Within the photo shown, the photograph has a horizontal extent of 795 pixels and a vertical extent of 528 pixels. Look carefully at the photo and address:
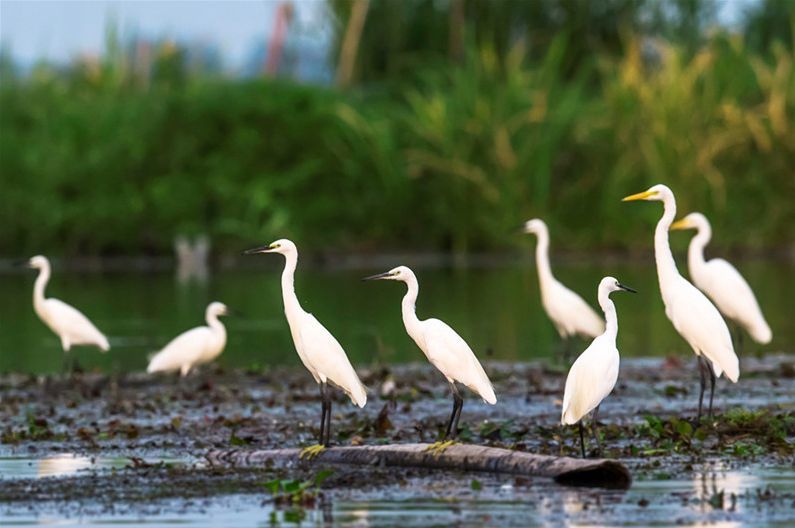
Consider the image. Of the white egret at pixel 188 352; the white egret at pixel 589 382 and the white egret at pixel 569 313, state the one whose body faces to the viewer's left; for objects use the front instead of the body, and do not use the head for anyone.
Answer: the white egret at pixel 569 313

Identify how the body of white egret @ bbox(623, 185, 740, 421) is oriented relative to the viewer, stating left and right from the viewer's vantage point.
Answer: facing to the left of the viewer

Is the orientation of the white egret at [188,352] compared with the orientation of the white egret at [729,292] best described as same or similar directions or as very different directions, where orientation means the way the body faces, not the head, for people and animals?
very different directions

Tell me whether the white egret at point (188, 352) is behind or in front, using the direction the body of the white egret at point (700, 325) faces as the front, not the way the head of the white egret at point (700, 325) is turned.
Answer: in front

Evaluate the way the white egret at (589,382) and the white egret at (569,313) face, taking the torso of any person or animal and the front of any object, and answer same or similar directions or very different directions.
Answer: very different directions

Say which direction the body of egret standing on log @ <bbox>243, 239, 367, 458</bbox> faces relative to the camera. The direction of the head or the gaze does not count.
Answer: to the viewer's left

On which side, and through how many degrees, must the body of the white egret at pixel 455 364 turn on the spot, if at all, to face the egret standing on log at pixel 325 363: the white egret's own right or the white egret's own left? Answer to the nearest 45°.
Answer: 0° — it already faces it

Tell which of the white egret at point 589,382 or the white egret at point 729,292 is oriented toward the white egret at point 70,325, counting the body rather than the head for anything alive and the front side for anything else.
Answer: the white egret at point 729,292

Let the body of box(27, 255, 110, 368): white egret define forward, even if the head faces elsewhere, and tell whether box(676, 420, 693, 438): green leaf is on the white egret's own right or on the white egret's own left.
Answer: on the white egret's own left

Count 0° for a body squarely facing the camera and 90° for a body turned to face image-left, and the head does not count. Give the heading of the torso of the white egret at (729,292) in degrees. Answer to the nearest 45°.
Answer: approximately 90°

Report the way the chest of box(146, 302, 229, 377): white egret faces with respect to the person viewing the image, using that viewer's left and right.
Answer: facing to the right of the viewer

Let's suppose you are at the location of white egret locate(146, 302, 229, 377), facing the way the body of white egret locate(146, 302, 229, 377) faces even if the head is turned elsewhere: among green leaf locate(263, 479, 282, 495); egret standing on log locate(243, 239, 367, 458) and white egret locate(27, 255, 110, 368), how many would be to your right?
2

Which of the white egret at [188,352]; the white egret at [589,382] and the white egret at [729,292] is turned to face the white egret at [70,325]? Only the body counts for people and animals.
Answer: the white egret at [729,292]

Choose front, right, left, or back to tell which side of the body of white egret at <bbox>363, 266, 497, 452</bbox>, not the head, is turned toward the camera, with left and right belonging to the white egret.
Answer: left

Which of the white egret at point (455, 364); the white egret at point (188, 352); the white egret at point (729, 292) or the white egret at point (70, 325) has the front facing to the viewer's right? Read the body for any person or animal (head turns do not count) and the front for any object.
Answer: the white egret at point (188, 352)

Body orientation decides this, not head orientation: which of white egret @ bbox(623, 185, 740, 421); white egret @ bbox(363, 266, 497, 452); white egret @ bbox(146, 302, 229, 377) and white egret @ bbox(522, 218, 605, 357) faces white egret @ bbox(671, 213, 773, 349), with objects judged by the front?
white egret @ bbox(146, 302, 229, 377)
